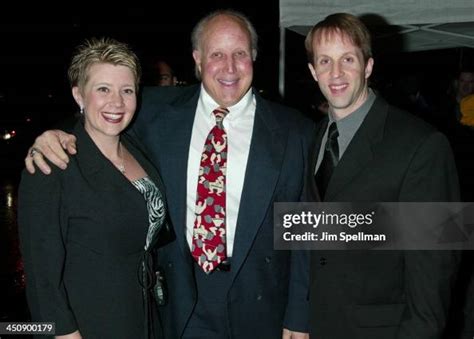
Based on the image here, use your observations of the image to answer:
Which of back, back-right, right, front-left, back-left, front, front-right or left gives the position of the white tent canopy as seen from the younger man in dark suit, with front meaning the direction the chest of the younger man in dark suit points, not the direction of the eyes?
back-right

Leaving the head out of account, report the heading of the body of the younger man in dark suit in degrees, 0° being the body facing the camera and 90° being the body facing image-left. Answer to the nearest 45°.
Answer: approximately 45°
